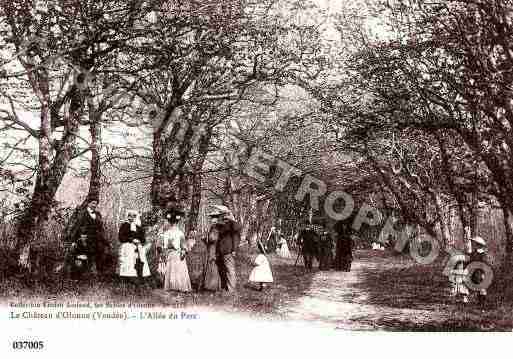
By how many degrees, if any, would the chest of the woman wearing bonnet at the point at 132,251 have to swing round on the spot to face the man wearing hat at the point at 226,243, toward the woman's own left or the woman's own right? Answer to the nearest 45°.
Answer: approximately 90° to the woman's own left

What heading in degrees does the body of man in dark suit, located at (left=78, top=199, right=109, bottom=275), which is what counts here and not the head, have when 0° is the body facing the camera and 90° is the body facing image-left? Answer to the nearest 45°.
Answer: approximately 315°

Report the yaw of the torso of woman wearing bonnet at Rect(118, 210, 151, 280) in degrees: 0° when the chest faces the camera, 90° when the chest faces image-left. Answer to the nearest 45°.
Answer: approximately 0°

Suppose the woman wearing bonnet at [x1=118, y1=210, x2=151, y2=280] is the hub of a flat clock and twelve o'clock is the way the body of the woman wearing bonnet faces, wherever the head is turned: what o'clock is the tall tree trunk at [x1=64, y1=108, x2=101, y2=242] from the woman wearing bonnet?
The tall tree trunk is roughly at 5 o'clock from the woman wearing bonnet.

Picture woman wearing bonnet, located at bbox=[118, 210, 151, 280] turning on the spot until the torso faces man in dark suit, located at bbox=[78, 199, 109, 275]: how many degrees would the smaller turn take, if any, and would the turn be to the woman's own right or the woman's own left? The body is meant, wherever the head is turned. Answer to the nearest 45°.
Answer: approximately 90° to the woman's own right

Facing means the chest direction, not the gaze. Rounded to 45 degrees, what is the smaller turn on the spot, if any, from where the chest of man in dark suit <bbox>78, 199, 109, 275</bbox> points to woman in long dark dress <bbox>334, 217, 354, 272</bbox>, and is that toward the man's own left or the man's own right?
approximately 90° to the man's own left
